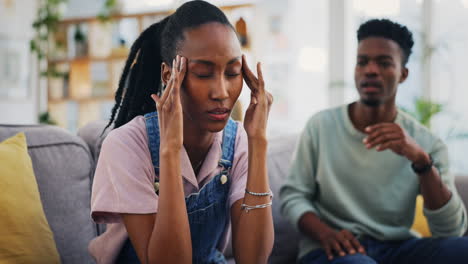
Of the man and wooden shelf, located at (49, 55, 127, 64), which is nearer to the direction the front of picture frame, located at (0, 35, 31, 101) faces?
the man

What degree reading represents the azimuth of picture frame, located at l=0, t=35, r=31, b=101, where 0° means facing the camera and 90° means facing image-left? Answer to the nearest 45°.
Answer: approximately 0°

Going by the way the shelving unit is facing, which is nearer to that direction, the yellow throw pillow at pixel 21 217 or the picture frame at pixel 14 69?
the yellow throw pillow

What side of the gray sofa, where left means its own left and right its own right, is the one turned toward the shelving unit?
back

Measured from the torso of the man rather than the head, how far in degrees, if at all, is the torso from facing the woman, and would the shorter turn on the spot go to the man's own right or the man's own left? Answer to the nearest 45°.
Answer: approximately 45° to the man's own right

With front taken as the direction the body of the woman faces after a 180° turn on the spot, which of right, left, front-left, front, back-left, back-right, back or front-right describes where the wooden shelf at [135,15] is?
front-right
